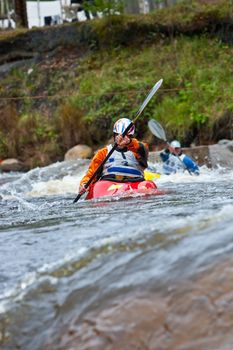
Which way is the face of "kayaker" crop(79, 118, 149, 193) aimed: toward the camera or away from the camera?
toward the camera

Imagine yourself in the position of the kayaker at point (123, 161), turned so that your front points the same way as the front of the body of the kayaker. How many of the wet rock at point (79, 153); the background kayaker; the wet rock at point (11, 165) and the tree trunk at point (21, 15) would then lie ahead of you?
0

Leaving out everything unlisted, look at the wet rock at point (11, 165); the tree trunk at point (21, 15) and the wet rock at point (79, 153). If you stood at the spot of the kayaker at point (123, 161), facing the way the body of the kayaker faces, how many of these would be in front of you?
0

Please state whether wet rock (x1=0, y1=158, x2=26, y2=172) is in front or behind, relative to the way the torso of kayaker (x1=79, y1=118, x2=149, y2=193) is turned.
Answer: behind

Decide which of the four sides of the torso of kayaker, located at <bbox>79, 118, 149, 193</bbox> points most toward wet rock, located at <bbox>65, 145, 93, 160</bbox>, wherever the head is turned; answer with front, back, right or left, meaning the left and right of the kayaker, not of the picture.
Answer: back

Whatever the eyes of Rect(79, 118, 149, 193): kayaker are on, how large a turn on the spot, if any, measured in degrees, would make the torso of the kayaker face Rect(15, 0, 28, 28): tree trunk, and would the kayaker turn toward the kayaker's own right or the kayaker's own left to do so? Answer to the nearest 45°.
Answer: approximately 180°

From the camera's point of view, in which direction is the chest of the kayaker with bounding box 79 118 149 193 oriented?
toward the camera

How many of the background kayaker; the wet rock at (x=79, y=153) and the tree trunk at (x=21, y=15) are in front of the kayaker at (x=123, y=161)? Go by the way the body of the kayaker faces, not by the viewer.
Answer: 0

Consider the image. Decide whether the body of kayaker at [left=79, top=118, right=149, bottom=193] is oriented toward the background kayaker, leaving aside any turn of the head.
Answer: no
